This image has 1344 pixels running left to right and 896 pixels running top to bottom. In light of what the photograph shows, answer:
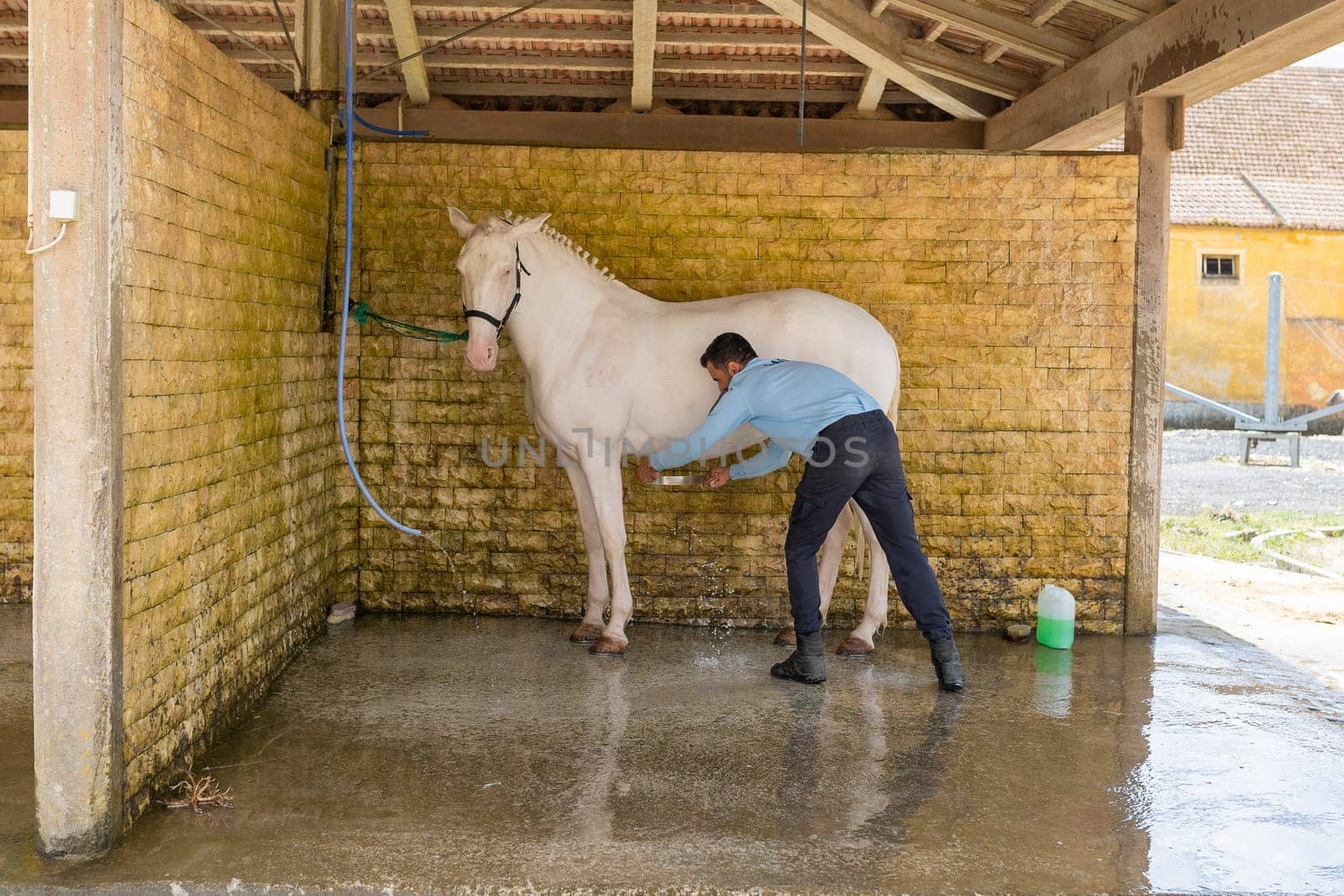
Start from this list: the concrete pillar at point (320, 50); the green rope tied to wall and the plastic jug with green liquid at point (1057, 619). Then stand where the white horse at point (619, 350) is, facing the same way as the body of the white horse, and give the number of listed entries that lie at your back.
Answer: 1

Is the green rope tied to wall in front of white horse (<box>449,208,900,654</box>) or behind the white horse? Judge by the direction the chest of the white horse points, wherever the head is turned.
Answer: in front

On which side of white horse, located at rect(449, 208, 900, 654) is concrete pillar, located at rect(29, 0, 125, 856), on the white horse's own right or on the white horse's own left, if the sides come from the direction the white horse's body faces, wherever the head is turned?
on the white horse's own left

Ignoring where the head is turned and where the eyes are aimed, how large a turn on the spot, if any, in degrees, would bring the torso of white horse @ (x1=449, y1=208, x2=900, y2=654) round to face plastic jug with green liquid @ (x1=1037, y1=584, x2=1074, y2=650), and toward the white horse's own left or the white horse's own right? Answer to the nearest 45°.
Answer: approximately 180°

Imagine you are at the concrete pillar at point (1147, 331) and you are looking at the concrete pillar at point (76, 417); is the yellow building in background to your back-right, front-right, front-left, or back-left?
back-right

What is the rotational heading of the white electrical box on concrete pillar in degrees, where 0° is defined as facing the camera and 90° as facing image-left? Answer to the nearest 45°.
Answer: approximately 0°

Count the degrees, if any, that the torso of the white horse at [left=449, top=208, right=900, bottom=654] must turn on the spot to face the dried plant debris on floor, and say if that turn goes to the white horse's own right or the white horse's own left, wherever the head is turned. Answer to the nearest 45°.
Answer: approximately 45° to the white horse's own left

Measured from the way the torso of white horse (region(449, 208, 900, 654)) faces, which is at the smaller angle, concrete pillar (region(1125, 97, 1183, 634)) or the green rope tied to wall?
the green rope tied to wall

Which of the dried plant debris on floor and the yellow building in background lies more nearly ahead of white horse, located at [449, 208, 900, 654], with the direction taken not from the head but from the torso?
the dried plant debris on floor

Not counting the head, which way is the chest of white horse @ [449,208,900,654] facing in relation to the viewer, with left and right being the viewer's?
facing to the left of the viewer
